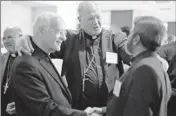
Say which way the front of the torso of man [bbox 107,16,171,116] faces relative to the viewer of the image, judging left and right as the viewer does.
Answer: facing away from the viewer and to the left of the viewer

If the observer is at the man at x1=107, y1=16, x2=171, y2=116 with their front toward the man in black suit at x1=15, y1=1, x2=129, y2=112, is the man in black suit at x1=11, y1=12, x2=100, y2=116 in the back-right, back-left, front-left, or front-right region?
front-left

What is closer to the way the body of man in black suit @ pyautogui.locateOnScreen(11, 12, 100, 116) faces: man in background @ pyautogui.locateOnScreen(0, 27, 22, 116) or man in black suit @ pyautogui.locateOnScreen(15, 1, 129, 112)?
the man in black suit

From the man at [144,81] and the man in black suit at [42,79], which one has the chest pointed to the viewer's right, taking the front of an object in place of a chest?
the man in black suit

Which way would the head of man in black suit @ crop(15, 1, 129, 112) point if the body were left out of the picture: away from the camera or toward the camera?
toward the camera

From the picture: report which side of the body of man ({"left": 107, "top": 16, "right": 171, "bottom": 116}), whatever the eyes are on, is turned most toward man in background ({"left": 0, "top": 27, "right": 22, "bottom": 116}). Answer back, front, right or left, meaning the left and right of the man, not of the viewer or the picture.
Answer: front

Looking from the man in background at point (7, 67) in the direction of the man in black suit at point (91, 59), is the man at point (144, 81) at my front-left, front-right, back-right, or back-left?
front-right

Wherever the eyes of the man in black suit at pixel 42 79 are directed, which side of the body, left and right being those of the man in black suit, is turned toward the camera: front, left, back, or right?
right

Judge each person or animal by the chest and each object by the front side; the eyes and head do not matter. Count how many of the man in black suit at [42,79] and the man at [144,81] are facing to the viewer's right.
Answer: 1

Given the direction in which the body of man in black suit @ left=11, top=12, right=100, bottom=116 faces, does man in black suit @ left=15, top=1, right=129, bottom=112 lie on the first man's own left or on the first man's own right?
on the first man's own left

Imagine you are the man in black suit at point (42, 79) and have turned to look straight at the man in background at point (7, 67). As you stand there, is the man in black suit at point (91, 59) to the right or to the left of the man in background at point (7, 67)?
right

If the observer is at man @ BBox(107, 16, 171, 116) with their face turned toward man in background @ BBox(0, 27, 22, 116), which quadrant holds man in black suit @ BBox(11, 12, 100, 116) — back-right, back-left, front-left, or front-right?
front-left

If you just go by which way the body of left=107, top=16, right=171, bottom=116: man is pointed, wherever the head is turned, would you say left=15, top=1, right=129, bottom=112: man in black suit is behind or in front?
in front
